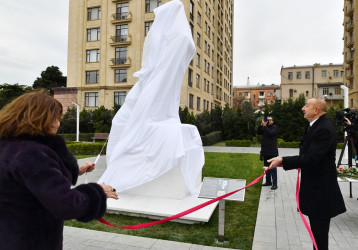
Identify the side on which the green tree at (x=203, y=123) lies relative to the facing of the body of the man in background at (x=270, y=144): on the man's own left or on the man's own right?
on the man's own right

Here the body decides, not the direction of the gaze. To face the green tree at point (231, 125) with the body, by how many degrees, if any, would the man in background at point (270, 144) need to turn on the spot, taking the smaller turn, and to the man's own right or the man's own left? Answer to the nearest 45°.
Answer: approximately 135° to the man's own right

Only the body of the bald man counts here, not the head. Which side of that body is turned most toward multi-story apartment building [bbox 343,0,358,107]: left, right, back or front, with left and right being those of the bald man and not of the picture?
right

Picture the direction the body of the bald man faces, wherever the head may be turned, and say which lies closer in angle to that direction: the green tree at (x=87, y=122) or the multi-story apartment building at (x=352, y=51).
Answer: the green tree

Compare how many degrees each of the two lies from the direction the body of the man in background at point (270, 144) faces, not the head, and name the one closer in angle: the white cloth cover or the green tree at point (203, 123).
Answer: the white cloth cover

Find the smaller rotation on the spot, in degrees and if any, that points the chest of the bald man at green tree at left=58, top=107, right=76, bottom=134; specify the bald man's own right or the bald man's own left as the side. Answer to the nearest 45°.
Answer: approximately 45° to the bald man's own right

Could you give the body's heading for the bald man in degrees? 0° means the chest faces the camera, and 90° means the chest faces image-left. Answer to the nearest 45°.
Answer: approximately 90°

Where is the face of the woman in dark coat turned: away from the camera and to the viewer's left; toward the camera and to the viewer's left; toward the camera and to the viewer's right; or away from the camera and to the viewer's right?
away from the camera and to the viewer's right

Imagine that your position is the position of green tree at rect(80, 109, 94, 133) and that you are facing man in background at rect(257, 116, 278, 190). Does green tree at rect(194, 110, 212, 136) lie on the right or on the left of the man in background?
left

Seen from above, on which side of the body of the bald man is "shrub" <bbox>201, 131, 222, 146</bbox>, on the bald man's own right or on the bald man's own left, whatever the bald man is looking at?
on the bald man's own right

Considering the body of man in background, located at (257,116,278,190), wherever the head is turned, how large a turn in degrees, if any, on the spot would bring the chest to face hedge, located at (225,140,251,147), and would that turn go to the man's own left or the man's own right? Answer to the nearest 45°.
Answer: approximately 135° to the man's own right

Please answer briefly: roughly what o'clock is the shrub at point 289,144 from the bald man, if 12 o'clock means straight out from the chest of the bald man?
The shrub is roughly at 3 o'clock from the bald man.
